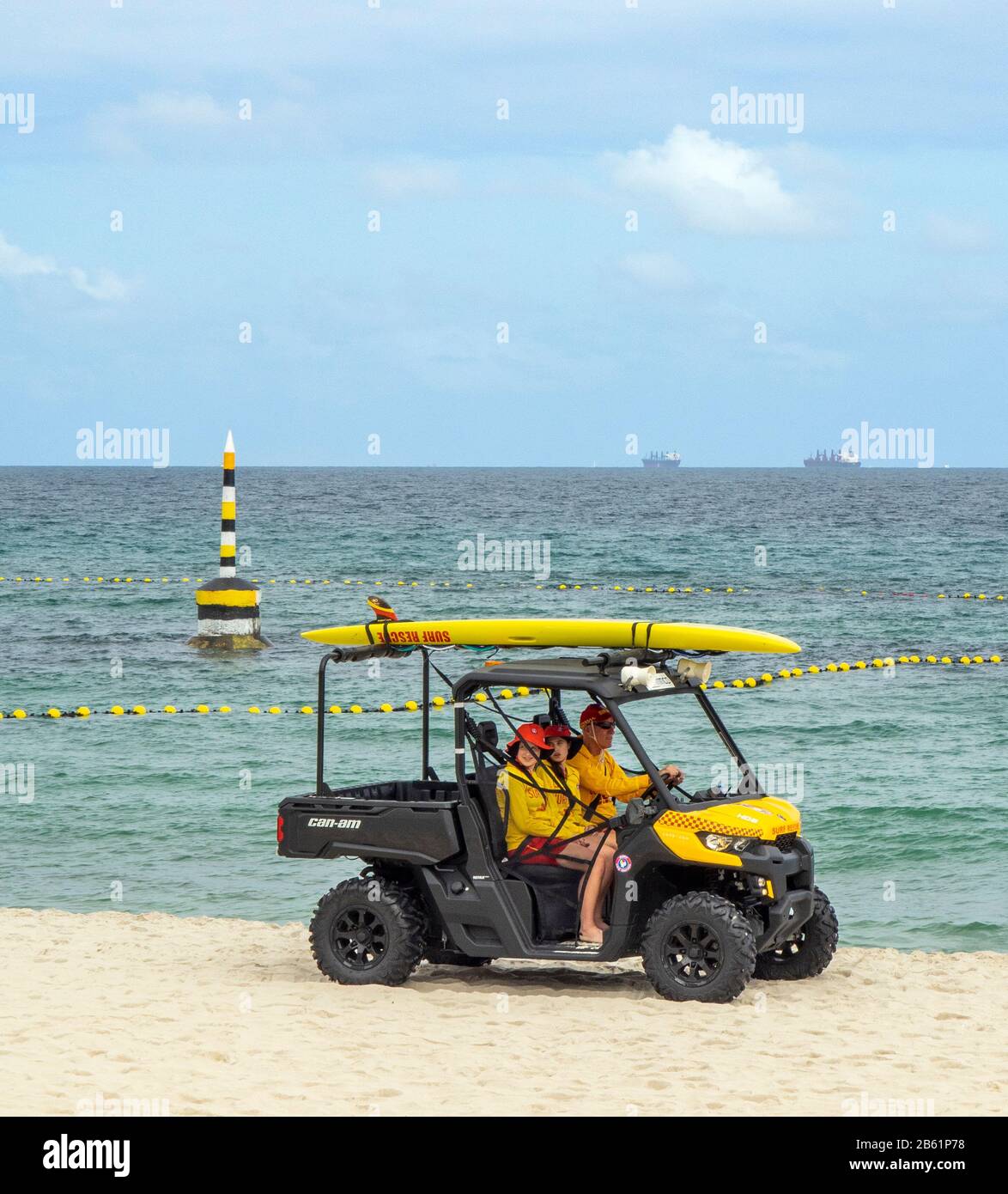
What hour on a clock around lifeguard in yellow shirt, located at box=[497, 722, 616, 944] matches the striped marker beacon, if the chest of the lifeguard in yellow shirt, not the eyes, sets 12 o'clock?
The striped marker beacon is roughly at 7 o'clock from the lifeguard in yellow shirt.

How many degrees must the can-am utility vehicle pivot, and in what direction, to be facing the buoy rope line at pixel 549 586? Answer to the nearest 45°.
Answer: approximately 135° to its left

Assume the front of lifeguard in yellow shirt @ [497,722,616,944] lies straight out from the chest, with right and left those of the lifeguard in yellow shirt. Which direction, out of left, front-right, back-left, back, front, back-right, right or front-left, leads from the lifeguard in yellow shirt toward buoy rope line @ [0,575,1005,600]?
back-left

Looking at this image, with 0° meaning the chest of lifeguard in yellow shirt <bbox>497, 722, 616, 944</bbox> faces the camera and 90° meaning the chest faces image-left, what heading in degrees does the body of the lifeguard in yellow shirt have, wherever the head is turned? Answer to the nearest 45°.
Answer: approximately 315°

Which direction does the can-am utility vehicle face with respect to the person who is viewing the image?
facing the viewer and to the right of the viewer

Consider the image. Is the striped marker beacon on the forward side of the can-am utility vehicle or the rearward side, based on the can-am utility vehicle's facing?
on the rearward side
